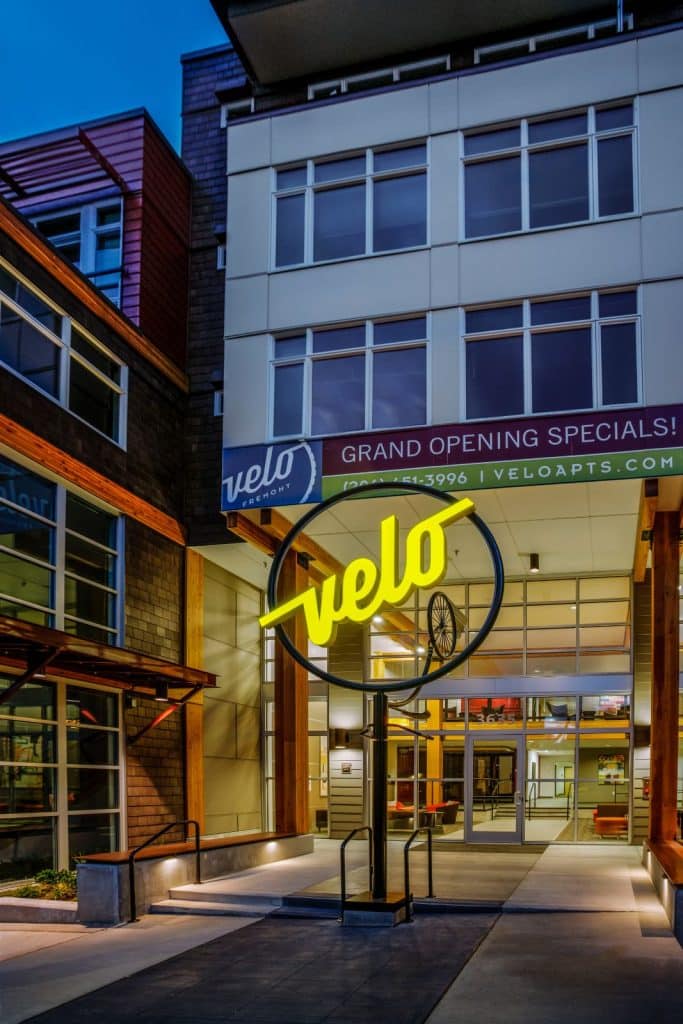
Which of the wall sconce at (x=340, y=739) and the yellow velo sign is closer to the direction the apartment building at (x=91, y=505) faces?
the yellow velo sign

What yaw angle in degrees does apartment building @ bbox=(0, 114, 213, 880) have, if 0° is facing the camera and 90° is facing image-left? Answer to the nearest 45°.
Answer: approximately 315°

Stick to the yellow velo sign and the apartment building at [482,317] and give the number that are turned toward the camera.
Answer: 2

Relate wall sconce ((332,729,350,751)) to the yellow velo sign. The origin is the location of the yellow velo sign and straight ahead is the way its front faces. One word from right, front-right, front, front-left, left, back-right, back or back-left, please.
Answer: back

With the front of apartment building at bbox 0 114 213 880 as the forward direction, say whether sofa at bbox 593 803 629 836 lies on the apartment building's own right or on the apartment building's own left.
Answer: on the apartment building's own left

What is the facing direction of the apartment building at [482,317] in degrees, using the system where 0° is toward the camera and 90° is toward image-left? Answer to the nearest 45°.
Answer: approximately 0°
